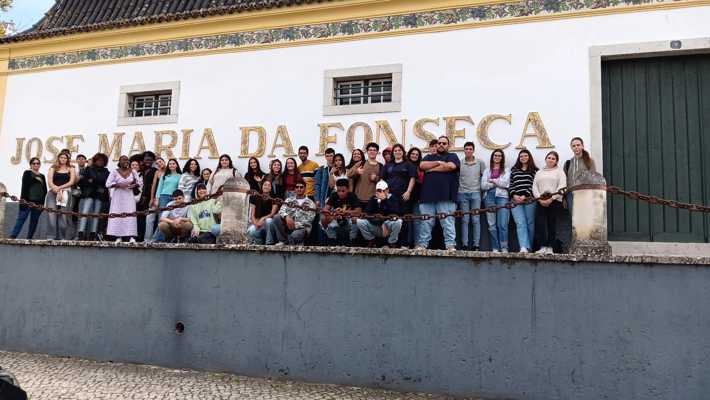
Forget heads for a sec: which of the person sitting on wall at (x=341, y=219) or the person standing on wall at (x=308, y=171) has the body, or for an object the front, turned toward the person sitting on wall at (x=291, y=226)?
the person standing on wall

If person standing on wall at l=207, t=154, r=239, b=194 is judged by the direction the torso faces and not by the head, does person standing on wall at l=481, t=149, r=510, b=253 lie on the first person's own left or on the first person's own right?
on the first person's own left

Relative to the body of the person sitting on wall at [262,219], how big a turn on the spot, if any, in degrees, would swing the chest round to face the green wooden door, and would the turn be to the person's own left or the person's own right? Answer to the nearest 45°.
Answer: approximately 90° to the person's own left

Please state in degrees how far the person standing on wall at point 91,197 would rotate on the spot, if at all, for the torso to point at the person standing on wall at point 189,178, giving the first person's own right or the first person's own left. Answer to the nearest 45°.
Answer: approximately 90° to the first person's own left

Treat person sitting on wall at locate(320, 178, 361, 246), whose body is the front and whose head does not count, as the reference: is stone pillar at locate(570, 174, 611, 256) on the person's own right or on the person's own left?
on the person's own left

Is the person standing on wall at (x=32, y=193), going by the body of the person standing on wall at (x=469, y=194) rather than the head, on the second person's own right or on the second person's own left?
on the second person's own right

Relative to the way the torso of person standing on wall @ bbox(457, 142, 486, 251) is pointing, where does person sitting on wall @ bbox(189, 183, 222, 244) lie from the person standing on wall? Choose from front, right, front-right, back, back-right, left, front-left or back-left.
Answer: right

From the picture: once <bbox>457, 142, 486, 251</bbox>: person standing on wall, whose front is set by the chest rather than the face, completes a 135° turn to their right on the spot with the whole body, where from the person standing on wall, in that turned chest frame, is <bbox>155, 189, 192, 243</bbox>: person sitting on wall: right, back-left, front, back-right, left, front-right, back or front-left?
front-left

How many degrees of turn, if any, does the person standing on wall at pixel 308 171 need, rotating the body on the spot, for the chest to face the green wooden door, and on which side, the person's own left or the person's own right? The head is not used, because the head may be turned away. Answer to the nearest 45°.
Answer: approximately 90° to the person's own left
